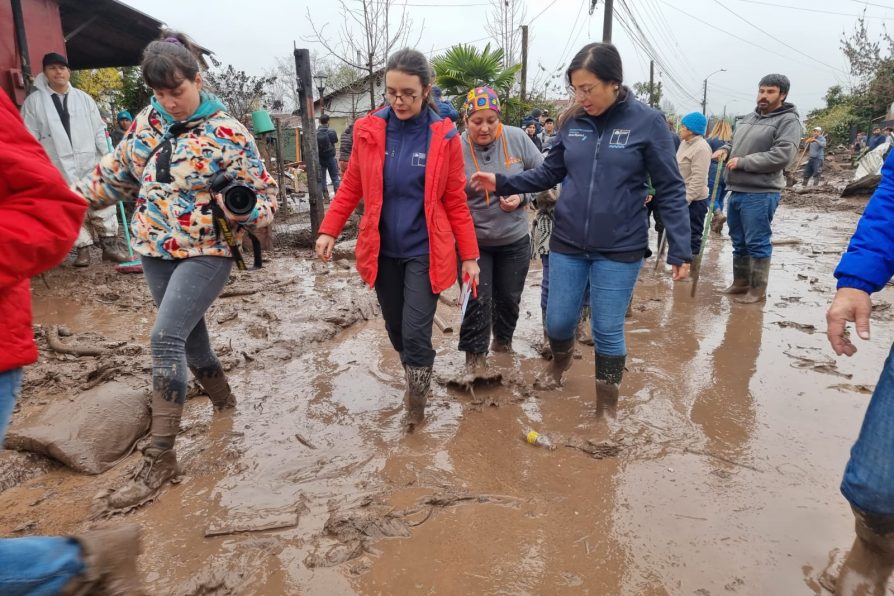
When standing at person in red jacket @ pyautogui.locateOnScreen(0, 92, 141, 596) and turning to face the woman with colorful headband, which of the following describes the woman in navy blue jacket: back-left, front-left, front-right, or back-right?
front-right

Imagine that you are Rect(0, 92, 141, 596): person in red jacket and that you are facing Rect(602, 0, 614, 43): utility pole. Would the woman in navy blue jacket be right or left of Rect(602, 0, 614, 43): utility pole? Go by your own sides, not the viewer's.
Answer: right

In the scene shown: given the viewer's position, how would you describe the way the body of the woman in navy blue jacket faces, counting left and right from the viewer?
facing the viewer and to the left of the viewer

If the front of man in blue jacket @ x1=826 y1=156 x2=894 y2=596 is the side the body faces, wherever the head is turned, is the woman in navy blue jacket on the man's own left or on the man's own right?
on the man's own right

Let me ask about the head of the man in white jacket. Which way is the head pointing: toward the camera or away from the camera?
toward the camera

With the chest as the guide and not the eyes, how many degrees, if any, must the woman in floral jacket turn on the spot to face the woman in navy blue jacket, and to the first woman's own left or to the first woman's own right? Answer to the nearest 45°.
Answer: approximately 135° to the first woman's own left

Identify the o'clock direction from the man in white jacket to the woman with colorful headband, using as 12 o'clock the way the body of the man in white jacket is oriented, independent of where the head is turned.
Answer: The woman with colorful headband is roughly at 11 o'clock from the man in white jacket.

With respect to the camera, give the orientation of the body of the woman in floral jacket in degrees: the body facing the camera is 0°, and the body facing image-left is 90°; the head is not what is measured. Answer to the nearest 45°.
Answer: approximately 45°

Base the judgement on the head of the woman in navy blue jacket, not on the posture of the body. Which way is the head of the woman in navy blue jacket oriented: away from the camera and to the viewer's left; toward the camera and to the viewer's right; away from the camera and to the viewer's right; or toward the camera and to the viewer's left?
toward the camera and to the viewer's left

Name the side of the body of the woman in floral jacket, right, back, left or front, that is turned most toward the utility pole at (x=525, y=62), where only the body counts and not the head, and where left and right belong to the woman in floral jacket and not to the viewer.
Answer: back

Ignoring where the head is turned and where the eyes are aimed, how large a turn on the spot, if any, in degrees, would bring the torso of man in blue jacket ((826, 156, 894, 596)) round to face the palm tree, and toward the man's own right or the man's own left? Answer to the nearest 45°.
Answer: approximately 90° to the man's own right

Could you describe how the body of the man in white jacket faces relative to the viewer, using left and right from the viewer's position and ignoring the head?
facing the viewer
